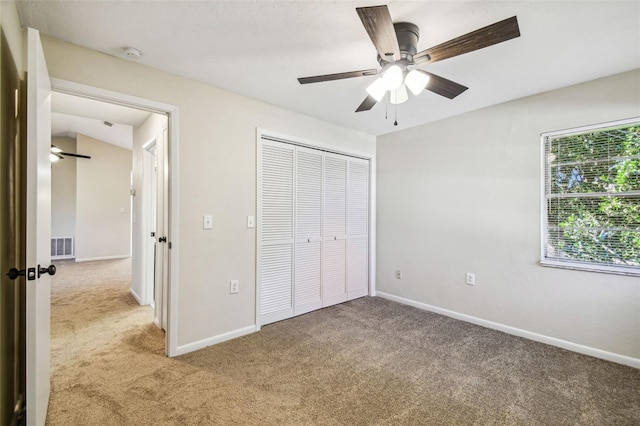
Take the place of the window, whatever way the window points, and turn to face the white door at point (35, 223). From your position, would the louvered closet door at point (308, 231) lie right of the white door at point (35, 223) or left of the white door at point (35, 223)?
right

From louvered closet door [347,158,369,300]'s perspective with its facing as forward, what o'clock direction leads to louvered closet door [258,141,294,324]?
louvered closet door [258,141,294,324] is roughly at 3 o'clock from louvered closet door [347,158,369,300].

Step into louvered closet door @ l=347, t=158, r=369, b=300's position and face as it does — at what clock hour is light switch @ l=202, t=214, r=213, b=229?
The light switch is roughly at 3 o'clock from the louvered closet door.

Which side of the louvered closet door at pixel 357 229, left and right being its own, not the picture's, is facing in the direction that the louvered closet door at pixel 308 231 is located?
right

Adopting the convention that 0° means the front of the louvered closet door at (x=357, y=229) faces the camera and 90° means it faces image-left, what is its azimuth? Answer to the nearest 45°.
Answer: approximately 315°

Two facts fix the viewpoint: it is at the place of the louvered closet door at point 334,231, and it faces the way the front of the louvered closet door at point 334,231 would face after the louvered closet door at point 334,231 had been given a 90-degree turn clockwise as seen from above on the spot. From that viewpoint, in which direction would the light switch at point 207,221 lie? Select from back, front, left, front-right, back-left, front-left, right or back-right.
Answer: front

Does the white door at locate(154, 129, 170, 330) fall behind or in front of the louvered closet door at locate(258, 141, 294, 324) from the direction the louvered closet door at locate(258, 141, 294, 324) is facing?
behind

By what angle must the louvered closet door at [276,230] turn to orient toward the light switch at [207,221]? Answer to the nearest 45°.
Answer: approximately 90° to its right

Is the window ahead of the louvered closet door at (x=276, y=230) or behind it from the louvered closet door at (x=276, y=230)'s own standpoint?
ahead
